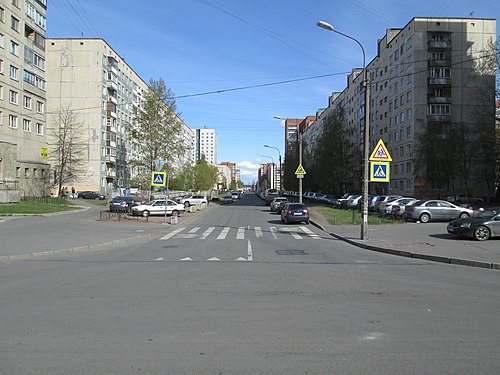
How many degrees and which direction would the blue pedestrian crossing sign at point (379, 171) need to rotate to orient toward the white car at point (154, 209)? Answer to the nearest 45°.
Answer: approximately 135° to its right

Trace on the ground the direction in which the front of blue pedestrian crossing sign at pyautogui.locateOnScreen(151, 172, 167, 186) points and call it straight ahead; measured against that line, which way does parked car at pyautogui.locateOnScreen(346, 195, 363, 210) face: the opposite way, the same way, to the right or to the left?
to the right

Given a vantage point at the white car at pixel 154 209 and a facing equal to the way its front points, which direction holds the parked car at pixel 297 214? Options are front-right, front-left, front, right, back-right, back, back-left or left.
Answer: back-left

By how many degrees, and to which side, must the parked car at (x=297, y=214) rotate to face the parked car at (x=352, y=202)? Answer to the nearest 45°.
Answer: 0° — it already faces it

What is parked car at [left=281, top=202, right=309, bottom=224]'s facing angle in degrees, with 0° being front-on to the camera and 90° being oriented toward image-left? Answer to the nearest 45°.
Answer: approximately 180°

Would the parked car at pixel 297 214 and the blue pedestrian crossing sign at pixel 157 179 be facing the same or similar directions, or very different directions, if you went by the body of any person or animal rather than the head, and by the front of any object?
very different directions

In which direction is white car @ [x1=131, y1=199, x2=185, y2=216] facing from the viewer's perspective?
to the viewer's left

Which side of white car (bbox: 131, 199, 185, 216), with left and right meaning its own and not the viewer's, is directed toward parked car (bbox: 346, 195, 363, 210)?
back

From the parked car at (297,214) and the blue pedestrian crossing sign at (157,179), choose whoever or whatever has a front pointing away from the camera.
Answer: the parked car

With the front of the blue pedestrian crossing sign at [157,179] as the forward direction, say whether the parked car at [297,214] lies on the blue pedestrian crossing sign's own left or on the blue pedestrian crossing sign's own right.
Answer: on the blue pedestrian crossing sign's own left

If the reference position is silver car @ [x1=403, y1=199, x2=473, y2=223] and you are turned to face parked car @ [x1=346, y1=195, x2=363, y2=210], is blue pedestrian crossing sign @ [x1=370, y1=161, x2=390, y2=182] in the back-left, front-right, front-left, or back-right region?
back-left

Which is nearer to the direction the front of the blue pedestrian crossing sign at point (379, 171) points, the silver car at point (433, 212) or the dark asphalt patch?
the dark asphalt patch
